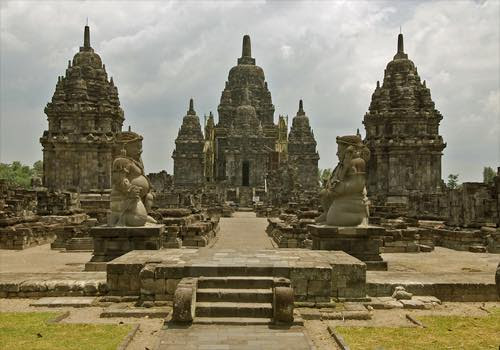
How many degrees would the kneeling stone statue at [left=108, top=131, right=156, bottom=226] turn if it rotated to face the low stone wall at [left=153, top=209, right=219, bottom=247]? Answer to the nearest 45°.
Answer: approximately 90° to its left

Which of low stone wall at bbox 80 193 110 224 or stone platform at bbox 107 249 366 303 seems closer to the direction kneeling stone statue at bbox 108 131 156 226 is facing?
the stone platform
